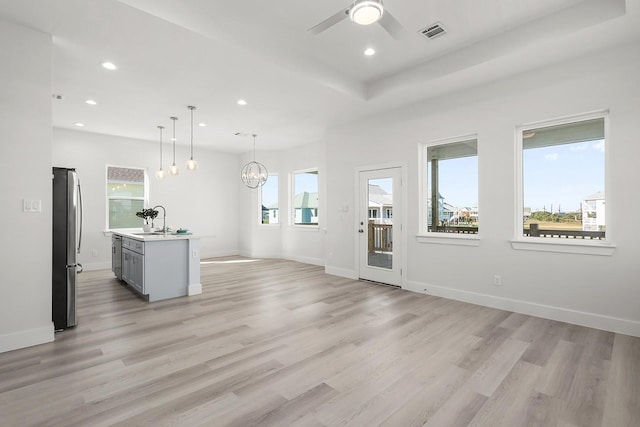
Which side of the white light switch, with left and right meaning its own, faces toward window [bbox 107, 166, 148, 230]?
back

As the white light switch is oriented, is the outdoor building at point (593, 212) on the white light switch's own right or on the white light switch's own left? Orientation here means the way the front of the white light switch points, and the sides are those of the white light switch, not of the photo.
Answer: on the white light switch's own left

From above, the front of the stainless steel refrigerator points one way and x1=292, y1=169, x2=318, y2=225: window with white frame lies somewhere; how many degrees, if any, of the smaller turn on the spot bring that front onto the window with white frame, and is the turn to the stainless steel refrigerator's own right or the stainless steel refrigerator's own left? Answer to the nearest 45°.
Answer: approximately 45° to the stainless steel refrigerator's own left

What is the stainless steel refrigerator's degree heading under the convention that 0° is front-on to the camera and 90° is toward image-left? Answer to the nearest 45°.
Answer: approximately 270°

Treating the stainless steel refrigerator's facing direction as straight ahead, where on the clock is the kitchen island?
The kitchen island is roughly at 11 o'clock from the stainless steel refrigerator.

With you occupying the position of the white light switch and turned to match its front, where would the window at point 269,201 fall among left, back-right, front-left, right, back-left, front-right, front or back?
back-left

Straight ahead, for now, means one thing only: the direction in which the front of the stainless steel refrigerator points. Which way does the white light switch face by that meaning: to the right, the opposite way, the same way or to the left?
to the right

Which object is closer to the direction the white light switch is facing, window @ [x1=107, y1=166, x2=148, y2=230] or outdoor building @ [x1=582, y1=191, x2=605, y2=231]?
the outdoor building
